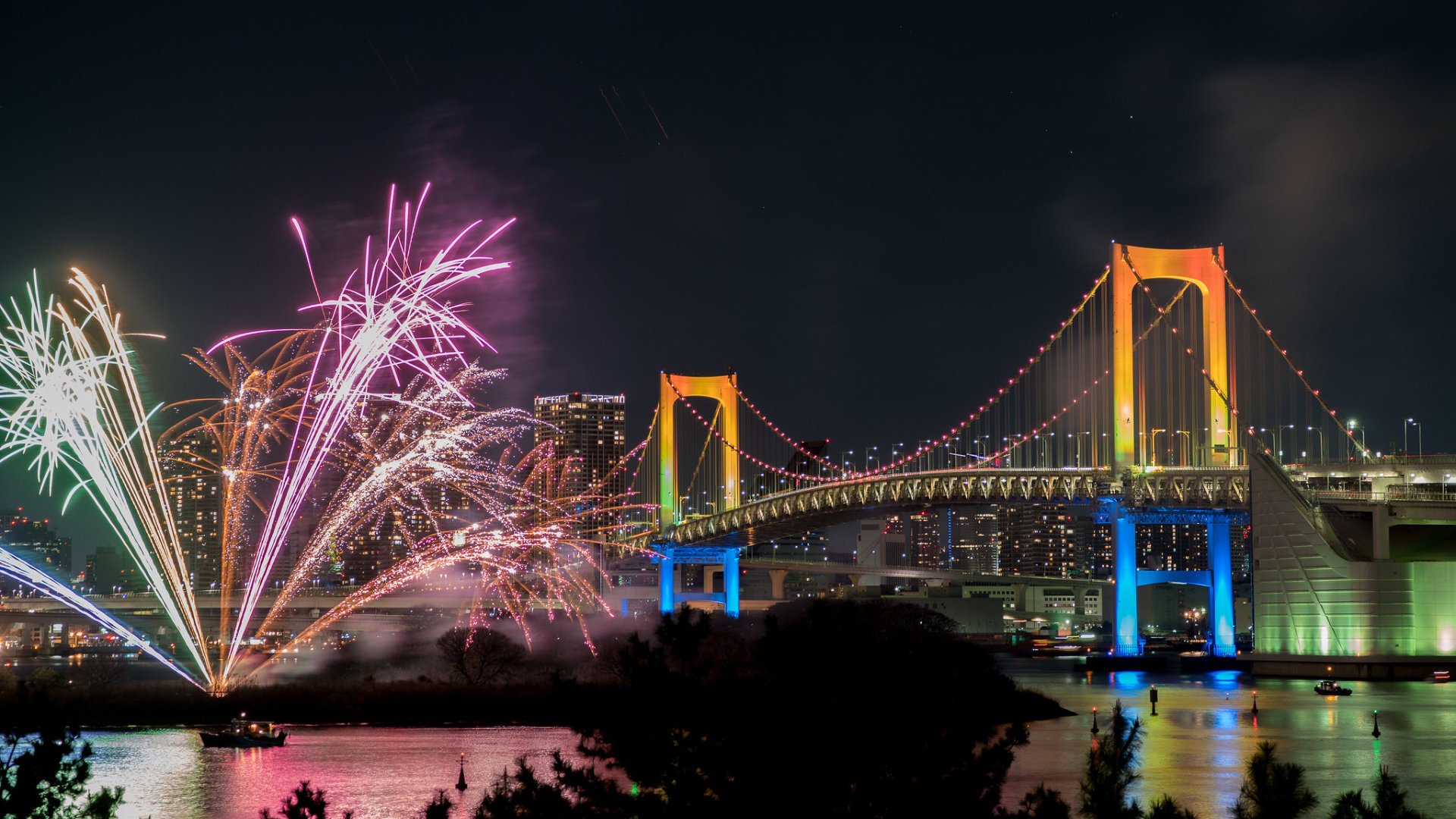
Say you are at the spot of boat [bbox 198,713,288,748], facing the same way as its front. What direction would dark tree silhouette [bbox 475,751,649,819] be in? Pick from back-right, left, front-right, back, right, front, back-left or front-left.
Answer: left

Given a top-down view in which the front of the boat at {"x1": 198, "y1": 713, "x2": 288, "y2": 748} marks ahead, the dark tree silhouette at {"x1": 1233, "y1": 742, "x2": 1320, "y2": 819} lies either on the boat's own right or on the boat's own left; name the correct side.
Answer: on the boat's own left

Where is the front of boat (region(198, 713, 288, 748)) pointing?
to the viewer's left

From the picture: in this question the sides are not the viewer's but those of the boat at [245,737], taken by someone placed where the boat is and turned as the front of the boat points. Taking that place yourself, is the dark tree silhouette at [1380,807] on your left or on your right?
on your left
